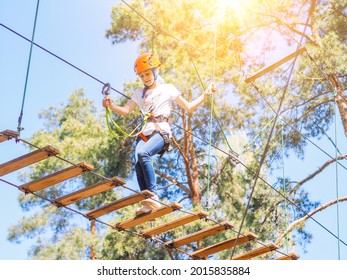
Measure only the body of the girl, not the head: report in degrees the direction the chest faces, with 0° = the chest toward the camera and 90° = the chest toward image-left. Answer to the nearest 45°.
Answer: approximately 45°

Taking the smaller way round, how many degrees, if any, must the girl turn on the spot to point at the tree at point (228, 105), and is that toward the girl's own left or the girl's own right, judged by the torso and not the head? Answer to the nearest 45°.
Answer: approximately 135° to the girl's own right
